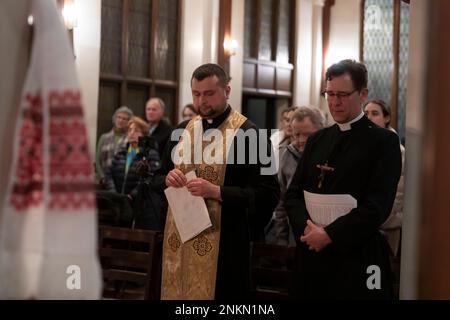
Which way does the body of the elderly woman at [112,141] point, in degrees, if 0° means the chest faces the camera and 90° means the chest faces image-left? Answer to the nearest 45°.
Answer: approximately 315°

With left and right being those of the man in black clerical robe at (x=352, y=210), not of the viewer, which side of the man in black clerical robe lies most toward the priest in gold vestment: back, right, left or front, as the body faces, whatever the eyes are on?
right

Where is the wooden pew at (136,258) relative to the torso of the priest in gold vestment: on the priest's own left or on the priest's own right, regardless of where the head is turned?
on the priest's own right

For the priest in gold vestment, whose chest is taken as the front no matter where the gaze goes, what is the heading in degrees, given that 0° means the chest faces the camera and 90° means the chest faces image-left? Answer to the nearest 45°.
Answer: approximately 45°

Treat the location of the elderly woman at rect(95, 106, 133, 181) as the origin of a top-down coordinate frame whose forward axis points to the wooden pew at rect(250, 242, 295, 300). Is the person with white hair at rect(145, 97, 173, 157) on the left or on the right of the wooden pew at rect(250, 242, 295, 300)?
left

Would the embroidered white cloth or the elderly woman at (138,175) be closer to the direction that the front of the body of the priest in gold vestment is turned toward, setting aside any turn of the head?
the embroidered white cloth

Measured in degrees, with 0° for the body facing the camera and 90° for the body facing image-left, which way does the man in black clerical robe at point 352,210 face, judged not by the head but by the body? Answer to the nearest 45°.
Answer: approximately 45°

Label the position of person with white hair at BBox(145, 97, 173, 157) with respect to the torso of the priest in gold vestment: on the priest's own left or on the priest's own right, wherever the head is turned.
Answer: on the priest's own right

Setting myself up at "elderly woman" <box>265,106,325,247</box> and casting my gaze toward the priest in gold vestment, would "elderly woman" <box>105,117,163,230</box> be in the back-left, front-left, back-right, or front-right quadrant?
back-right

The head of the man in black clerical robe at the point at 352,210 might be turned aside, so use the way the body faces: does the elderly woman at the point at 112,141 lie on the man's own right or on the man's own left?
on the man's own right
